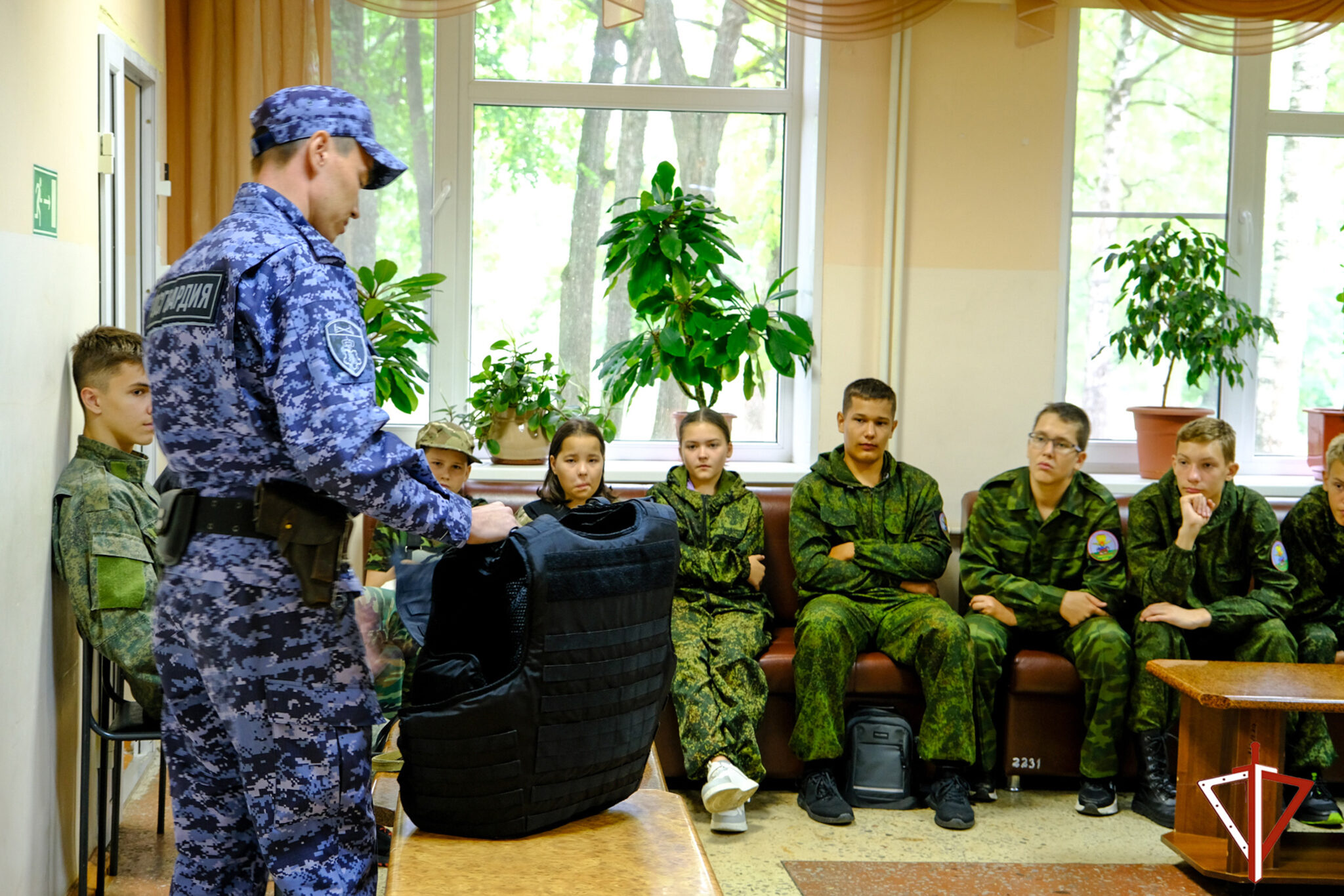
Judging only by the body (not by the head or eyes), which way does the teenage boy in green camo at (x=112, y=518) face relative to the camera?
to the viewer's right

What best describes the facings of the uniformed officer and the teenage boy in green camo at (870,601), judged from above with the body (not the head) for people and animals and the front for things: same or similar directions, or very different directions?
very different directions

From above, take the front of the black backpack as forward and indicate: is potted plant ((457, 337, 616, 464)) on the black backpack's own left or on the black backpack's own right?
on the black backpack's own right

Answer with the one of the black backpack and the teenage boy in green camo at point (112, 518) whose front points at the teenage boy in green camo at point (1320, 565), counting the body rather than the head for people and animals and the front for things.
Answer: the teenage boy in green camo at point (112, 518)

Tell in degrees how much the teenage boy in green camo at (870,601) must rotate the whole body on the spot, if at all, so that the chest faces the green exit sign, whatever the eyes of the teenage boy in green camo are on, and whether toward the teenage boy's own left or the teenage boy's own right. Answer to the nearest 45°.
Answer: approximately 45° to the teenage boy's own right

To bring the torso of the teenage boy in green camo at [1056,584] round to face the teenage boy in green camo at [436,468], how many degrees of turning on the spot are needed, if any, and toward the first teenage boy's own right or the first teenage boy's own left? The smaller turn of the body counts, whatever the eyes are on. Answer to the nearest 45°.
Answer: approximately 45° to the first teenage boy's own right

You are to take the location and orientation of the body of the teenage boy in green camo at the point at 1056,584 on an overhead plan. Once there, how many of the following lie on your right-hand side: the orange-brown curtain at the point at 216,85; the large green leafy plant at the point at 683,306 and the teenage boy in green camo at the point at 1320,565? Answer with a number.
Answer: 2

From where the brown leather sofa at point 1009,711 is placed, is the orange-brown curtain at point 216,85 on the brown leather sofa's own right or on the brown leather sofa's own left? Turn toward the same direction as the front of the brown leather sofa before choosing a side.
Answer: on the brown leather sofa's own right

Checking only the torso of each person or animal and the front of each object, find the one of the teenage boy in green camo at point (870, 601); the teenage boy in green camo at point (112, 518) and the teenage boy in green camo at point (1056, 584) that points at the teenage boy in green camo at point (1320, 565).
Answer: the teenage boy in green camo at point (112, 518)

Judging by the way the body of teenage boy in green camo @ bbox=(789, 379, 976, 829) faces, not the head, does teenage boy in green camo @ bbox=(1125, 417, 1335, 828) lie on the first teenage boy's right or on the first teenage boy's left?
on the first teenage boy's left

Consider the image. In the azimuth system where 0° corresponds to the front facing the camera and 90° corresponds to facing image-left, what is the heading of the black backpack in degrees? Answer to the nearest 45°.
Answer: approximately 0°
